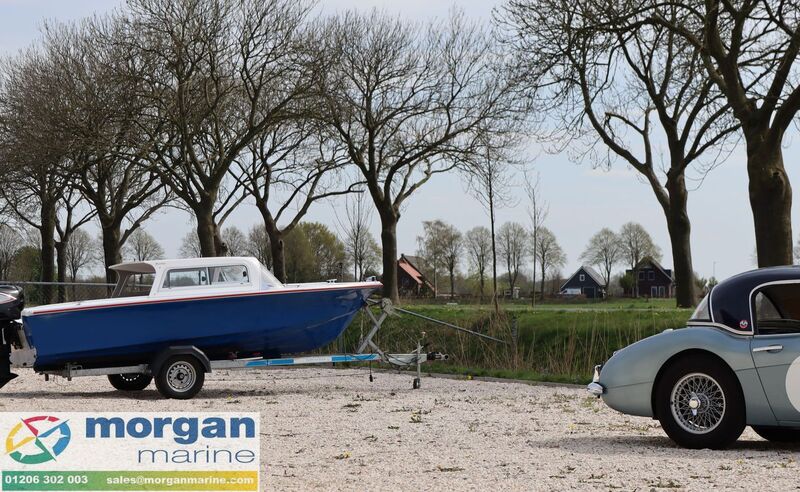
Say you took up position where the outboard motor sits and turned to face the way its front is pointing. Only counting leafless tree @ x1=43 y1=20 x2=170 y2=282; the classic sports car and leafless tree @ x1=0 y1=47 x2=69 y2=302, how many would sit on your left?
2

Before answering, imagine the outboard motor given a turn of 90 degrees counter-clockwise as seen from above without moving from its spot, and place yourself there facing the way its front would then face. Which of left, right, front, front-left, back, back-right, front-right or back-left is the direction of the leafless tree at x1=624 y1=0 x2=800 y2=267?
right

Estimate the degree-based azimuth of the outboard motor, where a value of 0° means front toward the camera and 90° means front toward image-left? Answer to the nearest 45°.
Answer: approximately 270°

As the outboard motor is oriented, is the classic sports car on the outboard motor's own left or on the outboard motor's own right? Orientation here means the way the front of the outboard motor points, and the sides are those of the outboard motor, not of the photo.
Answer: on the outboard motor's own right

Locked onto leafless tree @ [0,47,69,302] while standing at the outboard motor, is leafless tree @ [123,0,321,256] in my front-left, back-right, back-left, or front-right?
front-right
